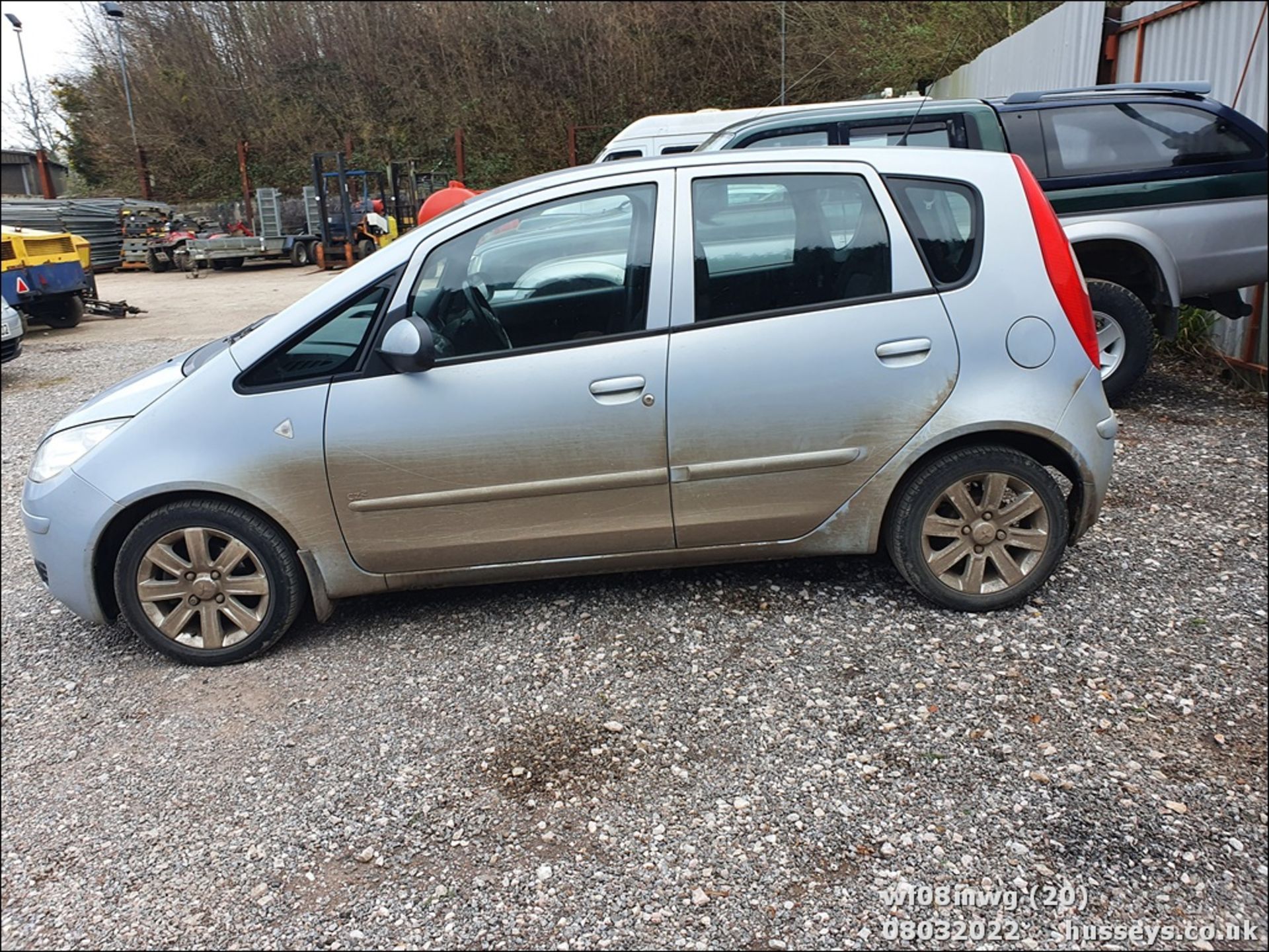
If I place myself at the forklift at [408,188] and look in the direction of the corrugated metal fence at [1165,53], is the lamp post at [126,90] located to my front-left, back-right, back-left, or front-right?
back-right

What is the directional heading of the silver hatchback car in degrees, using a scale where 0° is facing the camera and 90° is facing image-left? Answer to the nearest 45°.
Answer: approximately 90°

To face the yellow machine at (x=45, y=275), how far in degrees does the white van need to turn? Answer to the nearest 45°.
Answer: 0° — it already faces it

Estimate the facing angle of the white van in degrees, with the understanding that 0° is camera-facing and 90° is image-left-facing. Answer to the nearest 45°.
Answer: approximately 90°

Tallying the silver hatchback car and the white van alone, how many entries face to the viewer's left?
2

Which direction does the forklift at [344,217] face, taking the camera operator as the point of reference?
facing the viewer and to the left of the viewer

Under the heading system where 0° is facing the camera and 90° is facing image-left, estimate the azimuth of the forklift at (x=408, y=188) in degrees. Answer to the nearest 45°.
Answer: approximately 45°

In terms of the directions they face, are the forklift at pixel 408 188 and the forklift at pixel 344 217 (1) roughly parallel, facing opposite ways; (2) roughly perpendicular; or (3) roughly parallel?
roughly parallel

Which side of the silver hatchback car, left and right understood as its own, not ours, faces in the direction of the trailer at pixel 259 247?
right

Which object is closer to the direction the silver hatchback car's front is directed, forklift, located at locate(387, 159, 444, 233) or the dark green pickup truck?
the forklift
